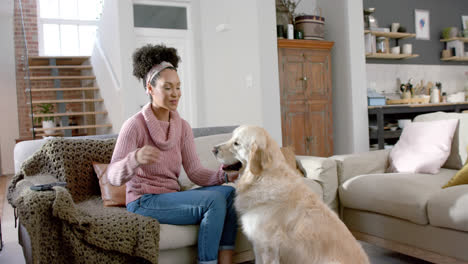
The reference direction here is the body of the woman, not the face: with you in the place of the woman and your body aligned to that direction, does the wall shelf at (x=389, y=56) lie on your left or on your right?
on your left

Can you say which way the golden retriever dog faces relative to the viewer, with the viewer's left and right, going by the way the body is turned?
facing to the left of the viewer

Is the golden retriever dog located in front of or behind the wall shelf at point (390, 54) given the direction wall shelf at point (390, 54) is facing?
in front

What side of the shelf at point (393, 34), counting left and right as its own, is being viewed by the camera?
front

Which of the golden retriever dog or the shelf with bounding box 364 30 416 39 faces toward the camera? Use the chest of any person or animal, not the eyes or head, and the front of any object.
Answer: the shelf

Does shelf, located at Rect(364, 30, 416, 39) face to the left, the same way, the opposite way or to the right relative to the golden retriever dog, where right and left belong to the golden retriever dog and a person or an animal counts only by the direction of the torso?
to the left

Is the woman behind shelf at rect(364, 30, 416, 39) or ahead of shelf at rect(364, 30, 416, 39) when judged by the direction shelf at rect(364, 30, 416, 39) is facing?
ahead

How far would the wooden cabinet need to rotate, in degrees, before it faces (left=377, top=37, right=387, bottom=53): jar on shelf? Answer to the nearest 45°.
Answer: approximately 135° to its left

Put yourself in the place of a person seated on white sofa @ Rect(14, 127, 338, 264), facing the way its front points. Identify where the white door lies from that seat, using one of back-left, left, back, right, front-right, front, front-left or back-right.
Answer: back

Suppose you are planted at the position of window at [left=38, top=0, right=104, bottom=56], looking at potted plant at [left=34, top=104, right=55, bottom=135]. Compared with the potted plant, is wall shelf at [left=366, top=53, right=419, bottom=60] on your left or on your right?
left

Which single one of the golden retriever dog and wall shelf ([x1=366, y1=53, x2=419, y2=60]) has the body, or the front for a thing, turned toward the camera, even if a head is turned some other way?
the wall shelf

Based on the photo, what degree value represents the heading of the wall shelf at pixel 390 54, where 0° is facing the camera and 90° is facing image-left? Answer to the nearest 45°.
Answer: approximately 0°

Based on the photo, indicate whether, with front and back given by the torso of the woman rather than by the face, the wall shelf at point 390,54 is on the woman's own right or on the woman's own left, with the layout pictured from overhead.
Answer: on the woman's own left
